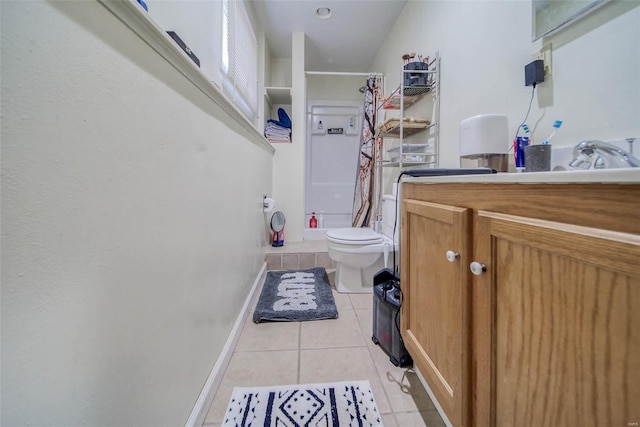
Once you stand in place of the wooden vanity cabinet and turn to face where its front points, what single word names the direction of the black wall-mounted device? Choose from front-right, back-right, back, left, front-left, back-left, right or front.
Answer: back-right

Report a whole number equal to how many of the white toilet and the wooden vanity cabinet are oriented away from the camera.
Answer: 0

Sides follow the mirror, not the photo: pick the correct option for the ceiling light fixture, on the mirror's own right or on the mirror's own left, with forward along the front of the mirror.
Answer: on the mirror's own right

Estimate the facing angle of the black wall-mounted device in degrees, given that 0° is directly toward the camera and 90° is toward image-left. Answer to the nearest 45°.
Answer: approximately 45°

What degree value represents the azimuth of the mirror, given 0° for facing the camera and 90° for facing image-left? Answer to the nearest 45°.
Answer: approximately 45°

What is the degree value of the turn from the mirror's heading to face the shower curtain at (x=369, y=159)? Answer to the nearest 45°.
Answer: approximately 90° to its right

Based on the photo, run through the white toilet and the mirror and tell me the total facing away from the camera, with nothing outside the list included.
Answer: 0
